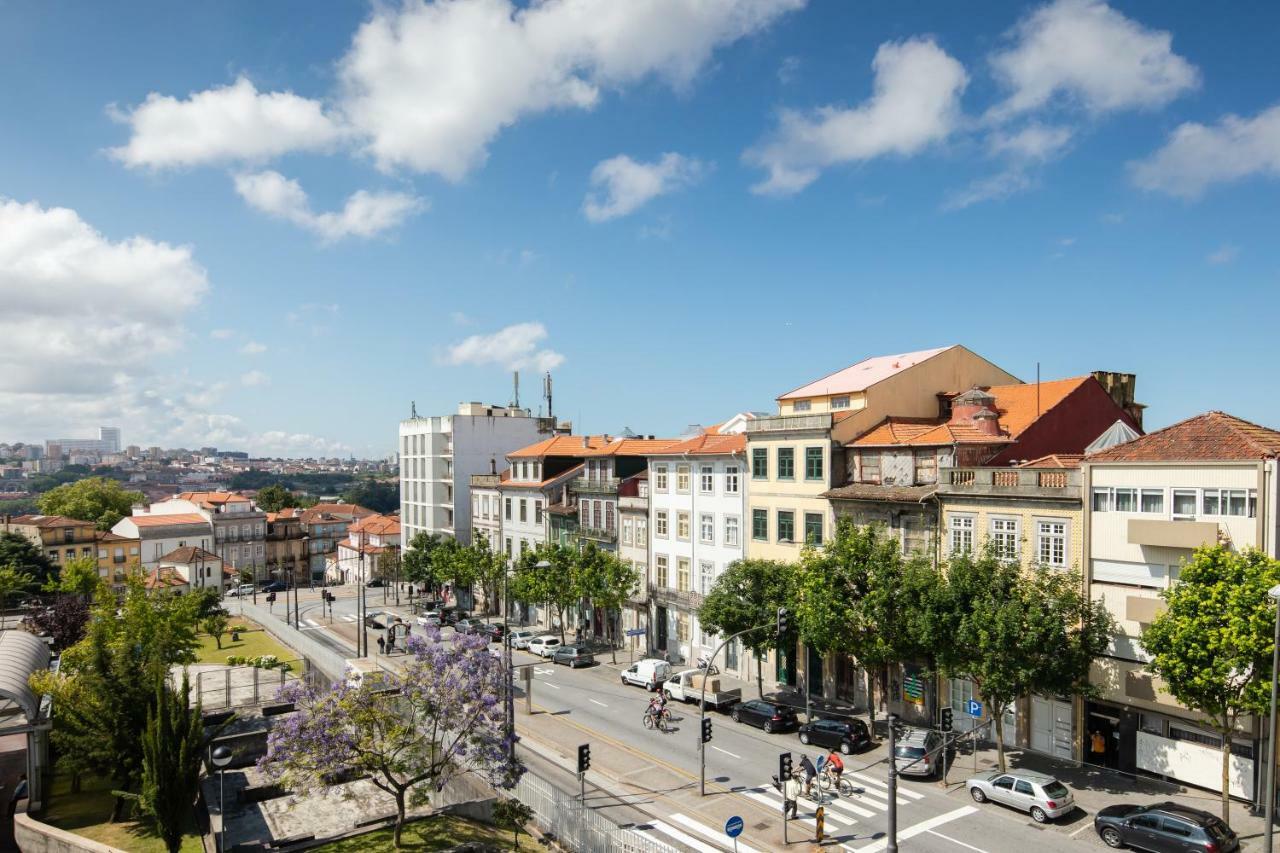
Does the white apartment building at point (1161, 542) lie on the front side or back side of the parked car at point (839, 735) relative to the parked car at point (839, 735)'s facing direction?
on the back side

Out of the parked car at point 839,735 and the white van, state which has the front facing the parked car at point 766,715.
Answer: the parked car at point 839,735

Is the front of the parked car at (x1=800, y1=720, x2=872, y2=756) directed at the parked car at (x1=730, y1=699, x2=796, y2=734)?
yes

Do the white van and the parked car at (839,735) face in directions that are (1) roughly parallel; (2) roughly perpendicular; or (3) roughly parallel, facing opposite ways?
roughly parallel

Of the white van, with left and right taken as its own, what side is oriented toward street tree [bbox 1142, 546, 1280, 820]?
back

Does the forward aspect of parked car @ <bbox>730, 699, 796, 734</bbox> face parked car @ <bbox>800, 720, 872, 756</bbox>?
no

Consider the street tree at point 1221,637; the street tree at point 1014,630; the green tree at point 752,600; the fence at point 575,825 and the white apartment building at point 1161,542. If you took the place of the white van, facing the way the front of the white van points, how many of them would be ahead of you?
0

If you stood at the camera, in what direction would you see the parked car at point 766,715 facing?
facing away from the viewer and to the left of the viewer

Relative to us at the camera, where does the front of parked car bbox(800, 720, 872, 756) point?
facing away from the viewer and to the left of the viewer

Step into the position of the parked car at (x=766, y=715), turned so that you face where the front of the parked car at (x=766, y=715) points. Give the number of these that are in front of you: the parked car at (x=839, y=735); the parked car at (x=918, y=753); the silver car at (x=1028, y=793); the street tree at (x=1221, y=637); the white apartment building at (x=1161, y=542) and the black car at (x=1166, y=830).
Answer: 0

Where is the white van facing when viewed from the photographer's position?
facing away from the viewer and to the left of the viewer

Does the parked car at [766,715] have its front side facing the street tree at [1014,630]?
no

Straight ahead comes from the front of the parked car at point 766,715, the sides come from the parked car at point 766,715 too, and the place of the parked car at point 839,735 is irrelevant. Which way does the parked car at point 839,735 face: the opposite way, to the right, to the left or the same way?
the same way

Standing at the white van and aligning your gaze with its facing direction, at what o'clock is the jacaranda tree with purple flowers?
The jacaranda tree with purple flowers is roughly at 8 o'clock from the white van.

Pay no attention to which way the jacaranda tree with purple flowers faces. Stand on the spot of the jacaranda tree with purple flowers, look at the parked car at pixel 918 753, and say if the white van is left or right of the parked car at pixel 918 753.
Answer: left

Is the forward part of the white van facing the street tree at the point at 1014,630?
no

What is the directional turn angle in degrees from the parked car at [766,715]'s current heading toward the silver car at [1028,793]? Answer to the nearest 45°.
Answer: approximately 180°

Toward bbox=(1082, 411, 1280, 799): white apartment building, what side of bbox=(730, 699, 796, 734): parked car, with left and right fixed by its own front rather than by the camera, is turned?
back

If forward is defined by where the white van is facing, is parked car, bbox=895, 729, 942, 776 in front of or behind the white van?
behind

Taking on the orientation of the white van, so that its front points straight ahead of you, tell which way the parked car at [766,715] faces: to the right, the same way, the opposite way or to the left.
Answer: the same way
